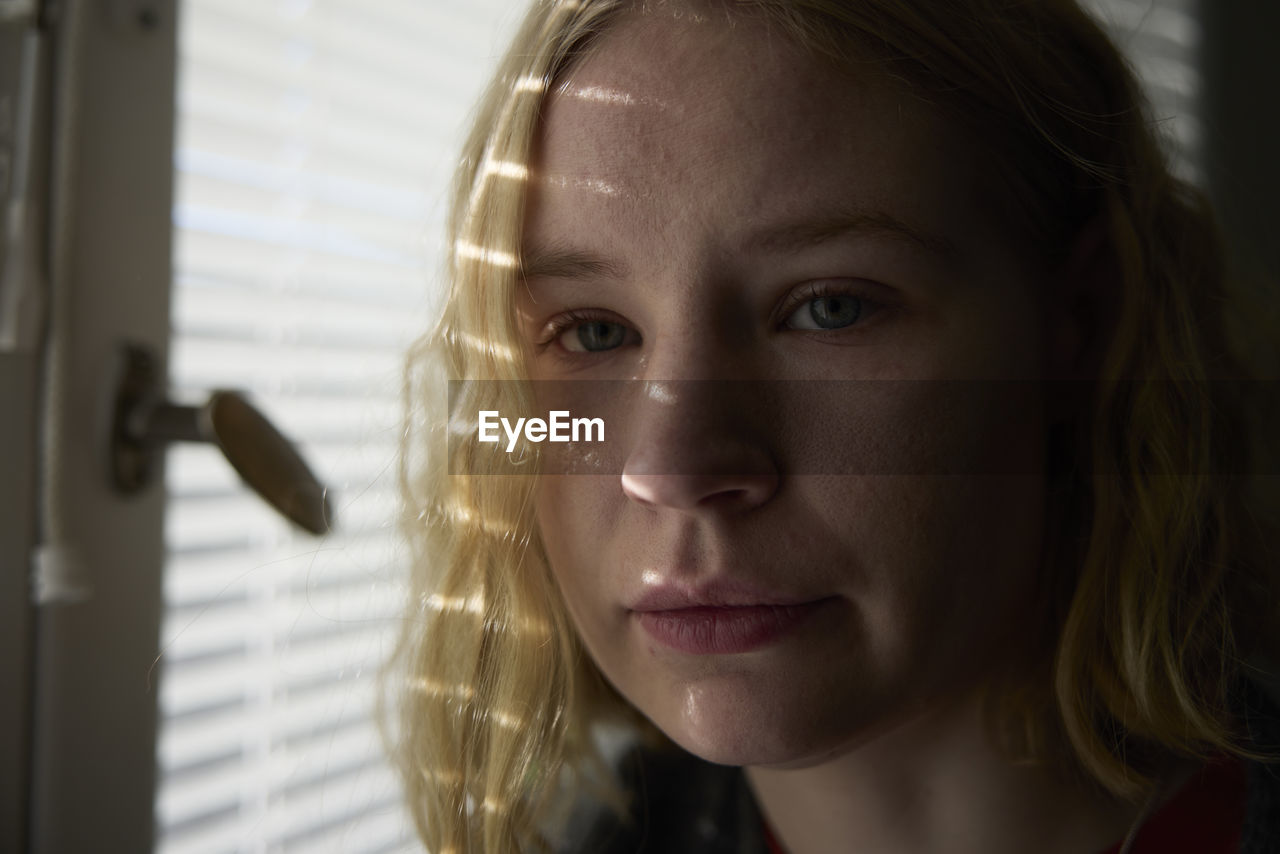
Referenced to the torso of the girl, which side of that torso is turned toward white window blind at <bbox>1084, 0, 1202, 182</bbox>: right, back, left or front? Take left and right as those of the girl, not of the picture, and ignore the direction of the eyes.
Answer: back

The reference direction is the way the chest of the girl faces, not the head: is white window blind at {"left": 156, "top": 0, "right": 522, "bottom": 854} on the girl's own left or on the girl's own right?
on the girl's own right

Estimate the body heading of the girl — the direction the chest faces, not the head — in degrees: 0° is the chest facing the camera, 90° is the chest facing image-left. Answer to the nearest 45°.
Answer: approximately 45°
